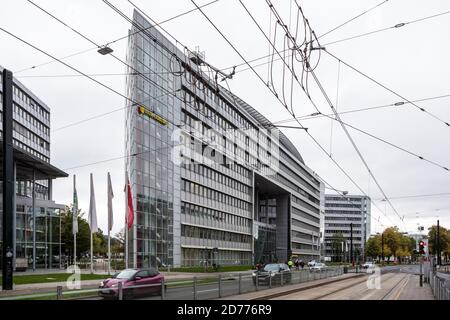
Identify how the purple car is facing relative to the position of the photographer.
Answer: facing the viewer and to the left of the viewer

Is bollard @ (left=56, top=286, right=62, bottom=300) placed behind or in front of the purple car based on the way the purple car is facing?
in front

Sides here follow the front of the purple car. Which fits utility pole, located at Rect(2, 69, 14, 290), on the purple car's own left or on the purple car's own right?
on the purple car's own right

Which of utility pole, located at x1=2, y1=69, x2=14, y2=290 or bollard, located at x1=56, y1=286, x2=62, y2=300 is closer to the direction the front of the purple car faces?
the bollard
